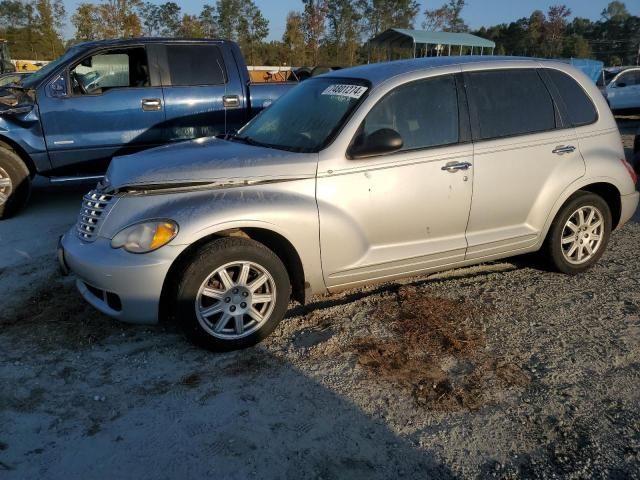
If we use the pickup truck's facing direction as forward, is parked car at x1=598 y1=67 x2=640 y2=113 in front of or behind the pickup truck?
behind

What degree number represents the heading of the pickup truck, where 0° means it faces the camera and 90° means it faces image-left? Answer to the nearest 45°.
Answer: approximately 90°

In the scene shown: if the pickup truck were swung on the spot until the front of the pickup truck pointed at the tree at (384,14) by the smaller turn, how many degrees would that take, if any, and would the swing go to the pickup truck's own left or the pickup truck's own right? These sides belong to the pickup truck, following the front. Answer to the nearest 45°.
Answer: approximately 135° to the pickup truck's own right

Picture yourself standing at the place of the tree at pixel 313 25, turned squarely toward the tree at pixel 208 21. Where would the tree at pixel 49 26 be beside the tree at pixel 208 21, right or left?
left

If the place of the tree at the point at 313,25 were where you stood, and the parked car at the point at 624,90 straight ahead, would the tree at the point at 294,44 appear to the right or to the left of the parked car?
right

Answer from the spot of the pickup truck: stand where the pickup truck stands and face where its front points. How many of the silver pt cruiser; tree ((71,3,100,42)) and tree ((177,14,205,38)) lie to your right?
2

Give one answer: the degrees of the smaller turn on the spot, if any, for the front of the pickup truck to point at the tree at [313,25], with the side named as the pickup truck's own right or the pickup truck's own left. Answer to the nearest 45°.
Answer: approximately 90° to the pickup truck's own right

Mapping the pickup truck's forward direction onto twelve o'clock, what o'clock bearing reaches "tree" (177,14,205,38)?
The tree is roughly at 3 o'clock from the pickup truck.

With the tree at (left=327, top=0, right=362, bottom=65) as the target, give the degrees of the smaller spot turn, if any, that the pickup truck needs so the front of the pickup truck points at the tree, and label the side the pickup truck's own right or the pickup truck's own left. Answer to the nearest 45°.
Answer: approximately 135° to the pickup truck's own right

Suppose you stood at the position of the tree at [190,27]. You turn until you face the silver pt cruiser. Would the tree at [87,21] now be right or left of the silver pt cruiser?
right

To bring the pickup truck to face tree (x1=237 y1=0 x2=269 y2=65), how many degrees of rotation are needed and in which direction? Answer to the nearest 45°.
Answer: approximately 90° to its right

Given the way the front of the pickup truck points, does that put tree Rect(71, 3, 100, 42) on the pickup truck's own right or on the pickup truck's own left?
on the pickup truck's own right

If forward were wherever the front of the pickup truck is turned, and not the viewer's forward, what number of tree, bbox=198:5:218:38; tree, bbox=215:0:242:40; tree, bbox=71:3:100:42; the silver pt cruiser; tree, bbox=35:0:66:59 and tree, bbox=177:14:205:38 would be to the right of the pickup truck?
5

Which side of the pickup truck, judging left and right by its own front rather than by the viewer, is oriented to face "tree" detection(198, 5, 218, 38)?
right

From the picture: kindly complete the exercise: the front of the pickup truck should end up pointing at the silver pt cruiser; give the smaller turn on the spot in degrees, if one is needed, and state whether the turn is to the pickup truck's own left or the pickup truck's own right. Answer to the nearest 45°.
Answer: approximately 135° to the pickup truck's own left
